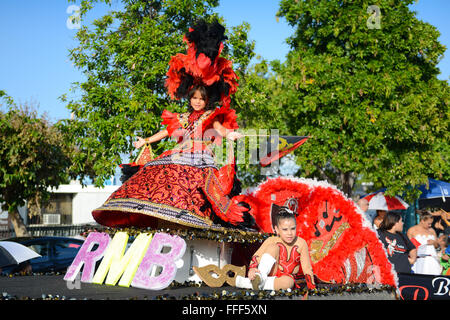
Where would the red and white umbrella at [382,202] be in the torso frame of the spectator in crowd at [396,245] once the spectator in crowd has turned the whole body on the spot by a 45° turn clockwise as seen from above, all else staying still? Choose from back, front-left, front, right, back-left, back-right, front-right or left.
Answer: back

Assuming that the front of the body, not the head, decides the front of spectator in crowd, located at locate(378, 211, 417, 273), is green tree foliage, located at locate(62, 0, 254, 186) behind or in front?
behind

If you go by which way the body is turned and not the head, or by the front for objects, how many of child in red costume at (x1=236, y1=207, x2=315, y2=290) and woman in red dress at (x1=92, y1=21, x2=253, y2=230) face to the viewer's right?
0

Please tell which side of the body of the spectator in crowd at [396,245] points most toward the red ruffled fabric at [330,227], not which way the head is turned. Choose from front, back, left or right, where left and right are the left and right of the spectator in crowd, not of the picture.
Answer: right

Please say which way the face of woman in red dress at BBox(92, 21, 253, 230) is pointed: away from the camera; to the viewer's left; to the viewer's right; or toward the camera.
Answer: toward the camera

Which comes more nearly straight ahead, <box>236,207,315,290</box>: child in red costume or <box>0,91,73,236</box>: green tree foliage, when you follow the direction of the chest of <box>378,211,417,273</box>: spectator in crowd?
the child in red costume

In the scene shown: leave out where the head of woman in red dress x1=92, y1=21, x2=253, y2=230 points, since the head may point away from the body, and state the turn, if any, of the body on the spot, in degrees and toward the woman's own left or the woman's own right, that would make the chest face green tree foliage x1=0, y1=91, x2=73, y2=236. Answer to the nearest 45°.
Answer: approximately 90° to the woman's own right

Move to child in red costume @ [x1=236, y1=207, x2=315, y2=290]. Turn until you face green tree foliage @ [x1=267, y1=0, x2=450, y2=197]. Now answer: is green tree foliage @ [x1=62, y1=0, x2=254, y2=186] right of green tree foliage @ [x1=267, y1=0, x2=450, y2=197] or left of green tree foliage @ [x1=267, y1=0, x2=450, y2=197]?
left

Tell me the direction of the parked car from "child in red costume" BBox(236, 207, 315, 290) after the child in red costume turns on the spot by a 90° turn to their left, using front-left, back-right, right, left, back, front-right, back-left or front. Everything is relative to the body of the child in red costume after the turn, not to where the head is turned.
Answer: back-left

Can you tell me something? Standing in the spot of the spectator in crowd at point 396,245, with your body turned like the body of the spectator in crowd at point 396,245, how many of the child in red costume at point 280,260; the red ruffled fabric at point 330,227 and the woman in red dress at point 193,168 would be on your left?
0

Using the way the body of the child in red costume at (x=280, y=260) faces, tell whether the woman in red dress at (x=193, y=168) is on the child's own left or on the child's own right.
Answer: on the child's own right

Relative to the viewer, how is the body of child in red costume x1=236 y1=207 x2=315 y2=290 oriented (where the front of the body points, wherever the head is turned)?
toward the camera

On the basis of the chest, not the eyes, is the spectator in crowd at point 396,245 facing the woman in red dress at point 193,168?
no

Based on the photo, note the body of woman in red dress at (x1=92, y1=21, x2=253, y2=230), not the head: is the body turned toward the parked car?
no
